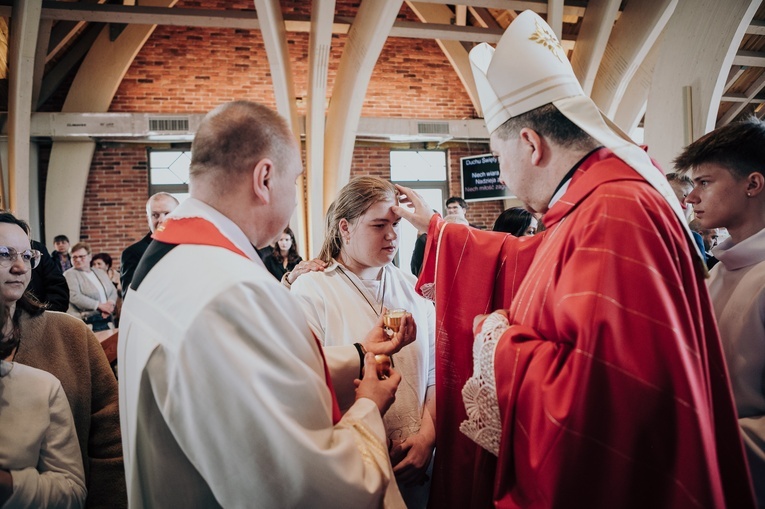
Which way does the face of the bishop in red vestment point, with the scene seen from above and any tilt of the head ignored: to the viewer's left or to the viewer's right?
to the viewer's left

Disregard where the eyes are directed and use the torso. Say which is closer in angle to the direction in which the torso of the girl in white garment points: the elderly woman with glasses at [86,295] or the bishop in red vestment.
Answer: the bishop in red vestment

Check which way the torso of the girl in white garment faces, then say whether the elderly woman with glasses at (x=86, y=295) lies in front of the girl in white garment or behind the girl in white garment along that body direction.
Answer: behind

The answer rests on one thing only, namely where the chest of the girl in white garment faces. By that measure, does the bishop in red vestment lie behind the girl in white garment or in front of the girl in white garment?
in front

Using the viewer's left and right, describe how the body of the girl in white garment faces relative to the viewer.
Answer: facing the viewer and to the right of the viewer
